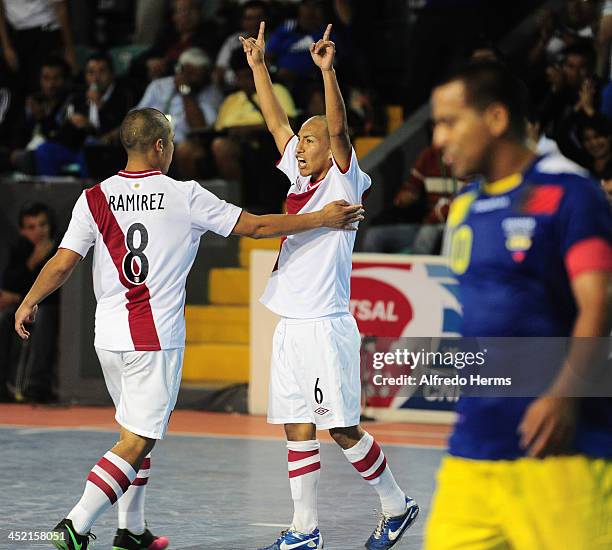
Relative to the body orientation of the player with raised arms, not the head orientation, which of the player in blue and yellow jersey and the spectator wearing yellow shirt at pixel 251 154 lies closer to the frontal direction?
the player in blue and yellow jersey

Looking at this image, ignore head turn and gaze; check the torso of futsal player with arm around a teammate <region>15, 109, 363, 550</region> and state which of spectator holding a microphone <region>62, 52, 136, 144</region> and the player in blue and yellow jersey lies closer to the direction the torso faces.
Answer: the spectator holding a microphone

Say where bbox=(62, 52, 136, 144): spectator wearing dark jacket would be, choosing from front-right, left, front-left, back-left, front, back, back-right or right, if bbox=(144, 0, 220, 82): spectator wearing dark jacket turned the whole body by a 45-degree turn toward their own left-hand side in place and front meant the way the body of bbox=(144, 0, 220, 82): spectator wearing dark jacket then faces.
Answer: right

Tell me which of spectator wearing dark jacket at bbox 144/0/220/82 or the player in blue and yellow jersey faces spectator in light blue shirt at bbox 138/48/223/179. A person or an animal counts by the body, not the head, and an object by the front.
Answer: the spectator wearing dark jacket

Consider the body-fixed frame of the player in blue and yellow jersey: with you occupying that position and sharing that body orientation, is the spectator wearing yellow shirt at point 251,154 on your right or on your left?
on your right

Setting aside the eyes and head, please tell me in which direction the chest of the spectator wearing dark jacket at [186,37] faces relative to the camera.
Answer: toward the camera

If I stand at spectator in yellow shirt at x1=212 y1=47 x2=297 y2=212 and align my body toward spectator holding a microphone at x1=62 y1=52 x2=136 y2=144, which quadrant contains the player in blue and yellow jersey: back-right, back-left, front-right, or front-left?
back-left

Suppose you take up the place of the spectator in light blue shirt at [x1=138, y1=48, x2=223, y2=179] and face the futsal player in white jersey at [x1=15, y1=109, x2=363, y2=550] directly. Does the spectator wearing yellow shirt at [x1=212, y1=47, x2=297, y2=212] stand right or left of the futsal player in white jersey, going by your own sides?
left

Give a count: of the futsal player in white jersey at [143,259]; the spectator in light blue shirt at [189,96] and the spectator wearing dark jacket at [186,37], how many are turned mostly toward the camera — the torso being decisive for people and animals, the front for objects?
2

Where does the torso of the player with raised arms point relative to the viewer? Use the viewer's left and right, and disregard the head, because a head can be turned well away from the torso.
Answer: facing the viewer and to the left of the viewer

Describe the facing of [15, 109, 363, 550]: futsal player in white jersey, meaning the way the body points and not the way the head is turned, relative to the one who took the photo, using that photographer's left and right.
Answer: facing away from the viewer and to the right of the viewer

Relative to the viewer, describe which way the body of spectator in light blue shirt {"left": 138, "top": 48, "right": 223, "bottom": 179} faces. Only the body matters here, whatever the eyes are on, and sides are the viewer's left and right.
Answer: facing the viewer

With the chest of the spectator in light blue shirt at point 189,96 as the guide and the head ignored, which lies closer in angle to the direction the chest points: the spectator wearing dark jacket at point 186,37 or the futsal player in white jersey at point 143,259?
the futsal player in white jersey

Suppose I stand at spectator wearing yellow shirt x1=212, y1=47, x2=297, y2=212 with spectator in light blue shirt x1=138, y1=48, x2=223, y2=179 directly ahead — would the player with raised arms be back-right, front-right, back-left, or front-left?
back-left

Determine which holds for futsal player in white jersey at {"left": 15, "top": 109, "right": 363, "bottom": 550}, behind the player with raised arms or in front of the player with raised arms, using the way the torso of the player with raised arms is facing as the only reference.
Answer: in front

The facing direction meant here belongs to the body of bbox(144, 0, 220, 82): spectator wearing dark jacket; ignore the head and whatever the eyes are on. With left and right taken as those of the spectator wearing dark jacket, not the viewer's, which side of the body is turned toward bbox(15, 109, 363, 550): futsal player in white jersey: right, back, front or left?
front
